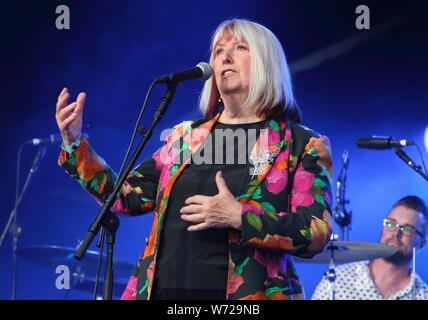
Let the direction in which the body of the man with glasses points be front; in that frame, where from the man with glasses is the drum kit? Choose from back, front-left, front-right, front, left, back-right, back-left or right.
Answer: front-right

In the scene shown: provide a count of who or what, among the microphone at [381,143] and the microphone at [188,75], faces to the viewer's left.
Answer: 1

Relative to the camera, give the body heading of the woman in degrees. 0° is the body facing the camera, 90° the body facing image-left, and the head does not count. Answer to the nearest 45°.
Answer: approximately 45°

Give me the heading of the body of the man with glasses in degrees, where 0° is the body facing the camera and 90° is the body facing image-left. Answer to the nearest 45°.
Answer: approximately 45°

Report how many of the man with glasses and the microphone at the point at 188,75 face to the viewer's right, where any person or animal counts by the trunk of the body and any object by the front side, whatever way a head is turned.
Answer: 1

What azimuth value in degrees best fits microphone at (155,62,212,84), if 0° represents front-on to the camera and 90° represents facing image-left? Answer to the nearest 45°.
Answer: approximately 270°

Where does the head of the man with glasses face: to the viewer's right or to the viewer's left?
to the viewer's left

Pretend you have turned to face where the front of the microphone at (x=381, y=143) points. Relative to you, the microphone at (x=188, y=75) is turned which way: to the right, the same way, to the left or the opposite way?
the opposite way

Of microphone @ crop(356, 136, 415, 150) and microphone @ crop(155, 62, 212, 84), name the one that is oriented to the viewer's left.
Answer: microphone @ crop(356, 136, 415, 150)

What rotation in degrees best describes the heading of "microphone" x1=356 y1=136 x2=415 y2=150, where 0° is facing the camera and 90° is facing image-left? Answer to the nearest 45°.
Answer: approximately 90°

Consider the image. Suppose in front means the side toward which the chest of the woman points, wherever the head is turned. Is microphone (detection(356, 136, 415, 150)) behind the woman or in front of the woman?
behind

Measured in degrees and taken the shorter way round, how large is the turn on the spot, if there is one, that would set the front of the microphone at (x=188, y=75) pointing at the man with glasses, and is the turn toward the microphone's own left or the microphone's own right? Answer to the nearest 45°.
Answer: approximately 45° to the microphone's own left
